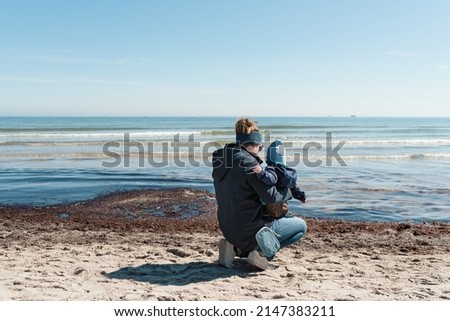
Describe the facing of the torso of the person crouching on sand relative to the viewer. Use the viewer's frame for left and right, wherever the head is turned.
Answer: facing away from the viewer and to the right of the viewer

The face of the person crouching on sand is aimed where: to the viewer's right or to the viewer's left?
to the viewer's right
